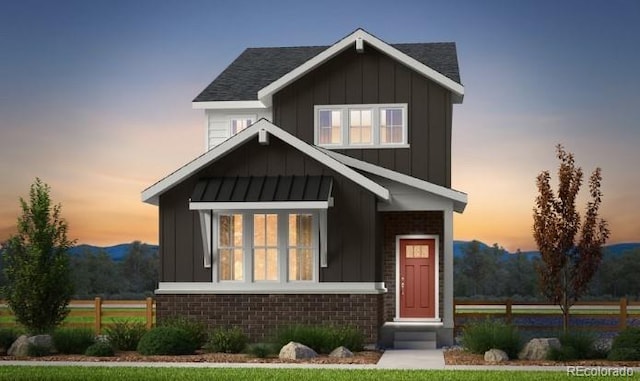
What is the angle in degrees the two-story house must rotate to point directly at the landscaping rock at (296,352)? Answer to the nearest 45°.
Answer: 0° — it already faces it

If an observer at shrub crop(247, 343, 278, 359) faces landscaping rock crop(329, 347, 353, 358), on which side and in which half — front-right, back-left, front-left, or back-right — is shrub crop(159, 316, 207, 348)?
back-left

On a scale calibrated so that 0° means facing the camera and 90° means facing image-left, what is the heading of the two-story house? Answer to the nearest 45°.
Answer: approximately 0°

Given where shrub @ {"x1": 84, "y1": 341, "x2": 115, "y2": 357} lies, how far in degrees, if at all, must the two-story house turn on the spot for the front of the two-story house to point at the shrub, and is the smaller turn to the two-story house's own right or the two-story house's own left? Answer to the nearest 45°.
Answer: approximately 45° to the two-story house's own right

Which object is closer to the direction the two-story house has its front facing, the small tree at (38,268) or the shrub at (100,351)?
the shrub

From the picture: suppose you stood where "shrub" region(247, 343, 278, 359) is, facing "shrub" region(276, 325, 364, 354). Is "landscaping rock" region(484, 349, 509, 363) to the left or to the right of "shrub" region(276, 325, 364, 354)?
right

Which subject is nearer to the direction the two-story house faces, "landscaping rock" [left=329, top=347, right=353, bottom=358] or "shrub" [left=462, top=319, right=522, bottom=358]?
the landscaping rock

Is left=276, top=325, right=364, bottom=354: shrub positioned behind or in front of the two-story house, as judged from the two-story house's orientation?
in front

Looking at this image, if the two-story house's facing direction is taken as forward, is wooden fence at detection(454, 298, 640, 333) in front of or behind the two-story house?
behind

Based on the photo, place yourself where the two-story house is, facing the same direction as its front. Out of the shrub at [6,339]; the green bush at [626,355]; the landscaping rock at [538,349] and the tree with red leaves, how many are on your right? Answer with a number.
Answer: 1
